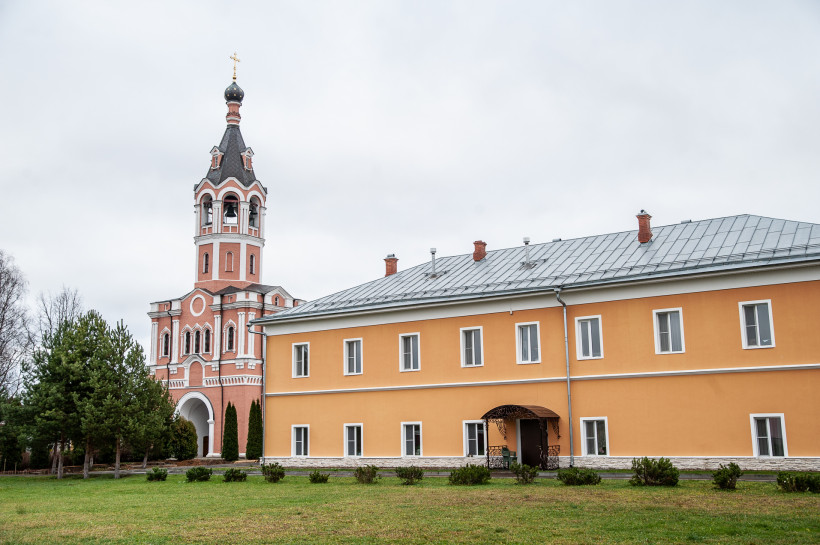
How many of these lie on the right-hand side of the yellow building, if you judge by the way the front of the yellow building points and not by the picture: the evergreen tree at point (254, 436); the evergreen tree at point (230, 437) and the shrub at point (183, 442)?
3

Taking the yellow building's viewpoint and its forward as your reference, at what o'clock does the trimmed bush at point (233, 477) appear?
The trimmed bush is roughly at 1 o'clock from the yellow building.

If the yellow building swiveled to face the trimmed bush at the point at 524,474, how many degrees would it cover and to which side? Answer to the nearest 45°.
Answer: approximately 45° to its left

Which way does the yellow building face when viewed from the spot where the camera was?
facing the viewer and to the left of the viewer

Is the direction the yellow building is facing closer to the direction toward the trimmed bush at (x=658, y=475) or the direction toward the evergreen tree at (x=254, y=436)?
the trimmed bush

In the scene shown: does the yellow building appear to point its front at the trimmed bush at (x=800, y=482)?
no

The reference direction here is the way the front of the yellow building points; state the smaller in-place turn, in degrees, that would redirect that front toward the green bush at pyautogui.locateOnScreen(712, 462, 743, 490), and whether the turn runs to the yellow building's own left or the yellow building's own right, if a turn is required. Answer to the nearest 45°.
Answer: approximately 45° to the yellow building's own left

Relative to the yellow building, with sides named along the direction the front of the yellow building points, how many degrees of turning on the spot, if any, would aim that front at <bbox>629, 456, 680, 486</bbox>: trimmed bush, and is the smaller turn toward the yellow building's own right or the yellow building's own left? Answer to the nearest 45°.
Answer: approximately 45° to the yellow building's own left

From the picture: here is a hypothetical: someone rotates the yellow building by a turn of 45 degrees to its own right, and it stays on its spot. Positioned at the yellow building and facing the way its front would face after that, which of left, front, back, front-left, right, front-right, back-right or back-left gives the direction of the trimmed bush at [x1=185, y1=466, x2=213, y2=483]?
front

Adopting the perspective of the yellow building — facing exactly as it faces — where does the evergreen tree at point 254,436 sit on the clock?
The evergreen tree is roughly at 3 o'clock from the yellow building.

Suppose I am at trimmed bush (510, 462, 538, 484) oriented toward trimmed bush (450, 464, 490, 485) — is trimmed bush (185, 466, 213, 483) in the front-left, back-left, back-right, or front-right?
front-right

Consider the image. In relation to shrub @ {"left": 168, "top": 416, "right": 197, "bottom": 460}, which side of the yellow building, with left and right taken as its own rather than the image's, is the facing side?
right

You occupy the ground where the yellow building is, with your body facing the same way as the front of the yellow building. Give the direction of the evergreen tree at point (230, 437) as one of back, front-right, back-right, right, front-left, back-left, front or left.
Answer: right

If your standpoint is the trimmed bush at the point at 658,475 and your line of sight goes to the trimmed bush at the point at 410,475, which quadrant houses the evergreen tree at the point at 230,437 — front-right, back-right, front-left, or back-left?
front-right
